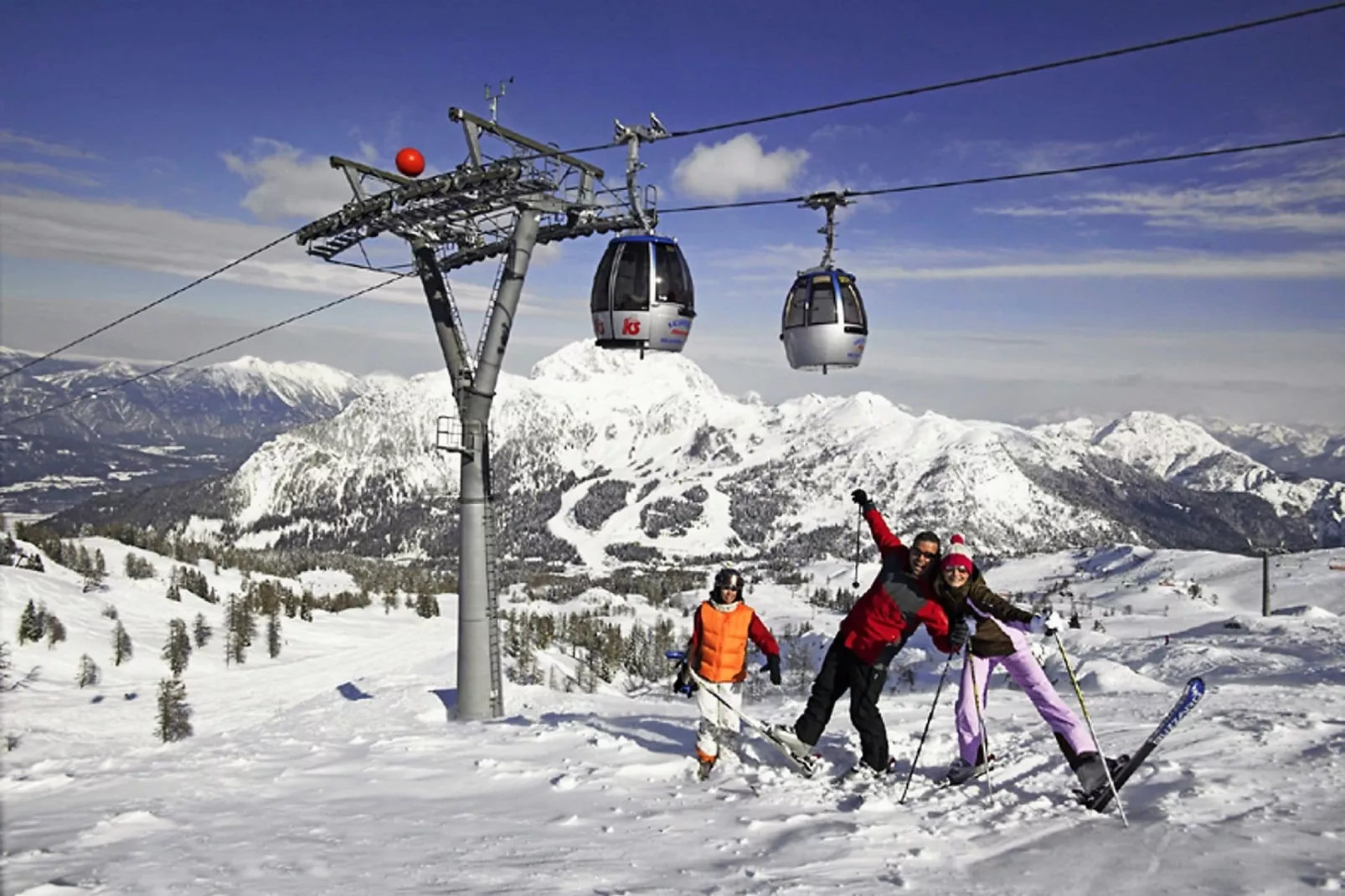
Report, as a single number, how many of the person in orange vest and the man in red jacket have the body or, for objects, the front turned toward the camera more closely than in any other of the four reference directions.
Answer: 2

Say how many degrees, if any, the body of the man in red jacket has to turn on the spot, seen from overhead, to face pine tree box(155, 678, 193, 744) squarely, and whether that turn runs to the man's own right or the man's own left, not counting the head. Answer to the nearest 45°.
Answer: approximately 135° to the man's own right

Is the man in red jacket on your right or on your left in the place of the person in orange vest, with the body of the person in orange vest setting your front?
on your left

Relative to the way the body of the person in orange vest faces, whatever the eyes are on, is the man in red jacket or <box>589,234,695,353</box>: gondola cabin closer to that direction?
the man in red jacket

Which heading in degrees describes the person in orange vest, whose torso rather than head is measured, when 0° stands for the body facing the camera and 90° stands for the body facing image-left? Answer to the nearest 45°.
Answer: approximately 0°

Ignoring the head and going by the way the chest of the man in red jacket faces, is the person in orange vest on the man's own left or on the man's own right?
on the man's own right

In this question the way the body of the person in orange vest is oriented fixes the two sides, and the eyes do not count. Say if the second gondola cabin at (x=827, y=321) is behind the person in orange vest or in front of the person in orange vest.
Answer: behind

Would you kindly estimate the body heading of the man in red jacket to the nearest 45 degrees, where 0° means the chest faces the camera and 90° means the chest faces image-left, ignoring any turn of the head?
approximately 0°
